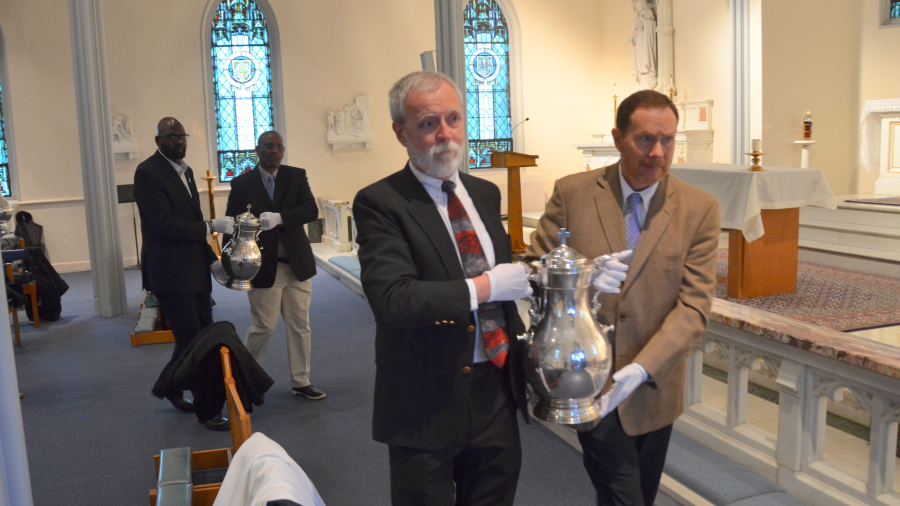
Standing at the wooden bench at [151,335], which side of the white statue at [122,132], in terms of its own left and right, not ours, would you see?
front

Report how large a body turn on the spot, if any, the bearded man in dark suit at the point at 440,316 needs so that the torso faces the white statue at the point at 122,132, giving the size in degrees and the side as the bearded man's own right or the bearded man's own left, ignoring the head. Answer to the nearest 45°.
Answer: approximately 180°

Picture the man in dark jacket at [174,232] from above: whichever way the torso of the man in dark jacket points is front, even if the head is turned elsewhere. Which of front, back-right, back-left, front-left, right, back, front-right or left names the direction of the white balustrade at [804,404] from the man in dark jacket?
front

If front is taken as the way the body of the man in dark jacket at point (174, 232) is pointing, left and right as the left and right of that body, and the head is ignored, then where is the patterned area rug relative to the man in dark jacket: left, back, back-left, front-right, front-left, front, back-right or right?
front-left

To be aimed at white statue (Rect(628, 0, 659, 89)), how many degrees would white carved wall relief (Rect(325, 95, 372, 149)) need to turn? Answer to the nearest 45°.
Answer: approximately 90° to its left

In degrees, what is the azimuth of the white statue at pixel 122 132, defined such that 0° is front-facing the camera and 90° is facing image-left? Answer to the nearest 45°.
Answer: approximately 0°

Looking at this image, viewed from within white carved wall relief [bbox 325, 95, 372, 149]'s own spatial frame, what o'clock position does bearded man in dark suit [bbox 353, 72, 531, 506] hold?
The bearded man in dark suit is roughly at 12 o'clock from the white carved wall relief.

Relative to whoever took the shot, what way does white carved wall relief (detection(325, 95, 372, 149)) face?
facing the viewer

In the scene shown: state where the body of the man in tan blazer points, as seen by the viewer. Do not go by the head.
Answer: toward the camera

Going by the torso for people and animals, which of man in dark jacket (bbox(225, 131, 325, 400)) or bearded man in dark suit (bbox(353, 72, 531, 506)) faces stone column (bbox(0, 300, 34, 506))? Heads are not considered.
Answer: the man in dark jacket

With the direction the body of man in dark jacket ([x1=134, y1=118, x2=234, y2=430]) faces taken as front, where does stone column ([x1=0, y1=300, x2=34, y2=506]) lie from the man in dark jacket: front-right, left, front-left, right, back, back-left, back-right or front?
front-right
